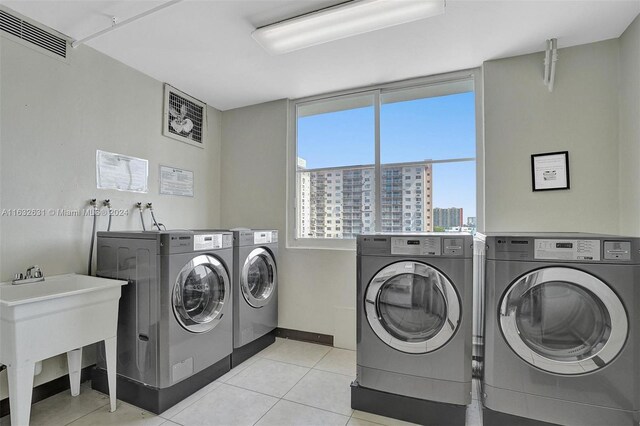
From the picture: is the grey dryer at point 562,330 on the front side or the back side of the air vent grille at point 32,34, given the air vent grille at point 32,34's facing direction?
on the front side

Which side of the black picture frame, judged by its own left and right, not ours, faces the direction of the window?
right

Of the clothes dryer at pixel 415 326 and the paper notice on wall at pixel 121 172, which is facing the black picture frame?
the paper notice on wall

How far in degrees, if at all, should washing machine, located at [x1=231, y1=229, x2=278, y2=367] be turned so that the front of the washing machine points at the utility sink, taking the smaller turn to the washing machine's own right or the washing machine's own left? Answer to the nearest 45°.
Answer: approximately 90° to the washing machine's own right

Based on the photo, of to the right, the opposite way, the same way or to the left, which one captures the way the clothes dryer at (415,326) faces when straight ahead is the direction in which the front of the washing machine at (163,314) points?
to the right

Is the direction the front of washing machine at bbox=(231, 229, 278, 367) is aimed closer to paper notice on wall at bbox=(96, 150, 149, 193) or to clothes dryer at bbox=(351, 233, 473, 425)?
the clothes dryer

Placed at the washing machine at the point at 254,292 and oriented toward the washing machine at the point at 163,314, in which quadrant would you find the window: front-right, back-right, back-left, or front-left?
back-left

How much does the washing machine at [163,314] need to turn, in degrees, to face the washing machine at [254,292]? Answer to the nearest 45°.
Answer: approximately 90° to its left

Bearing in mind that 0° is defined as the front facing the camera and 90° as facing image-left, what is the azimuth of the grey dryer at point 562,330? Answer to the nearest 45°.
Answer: approximately 0°

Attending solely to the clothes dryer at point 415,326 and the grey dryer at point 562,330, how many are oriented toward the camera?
2

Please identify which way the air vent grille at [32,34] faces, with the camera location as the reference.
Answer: facing the viewer and to the right of the viewer

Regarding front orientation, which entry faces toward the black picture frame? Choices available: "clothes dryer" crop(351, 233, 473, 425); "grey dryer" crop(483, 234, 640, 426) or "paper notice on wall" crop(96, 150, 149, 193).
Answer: the paper notice on wall
